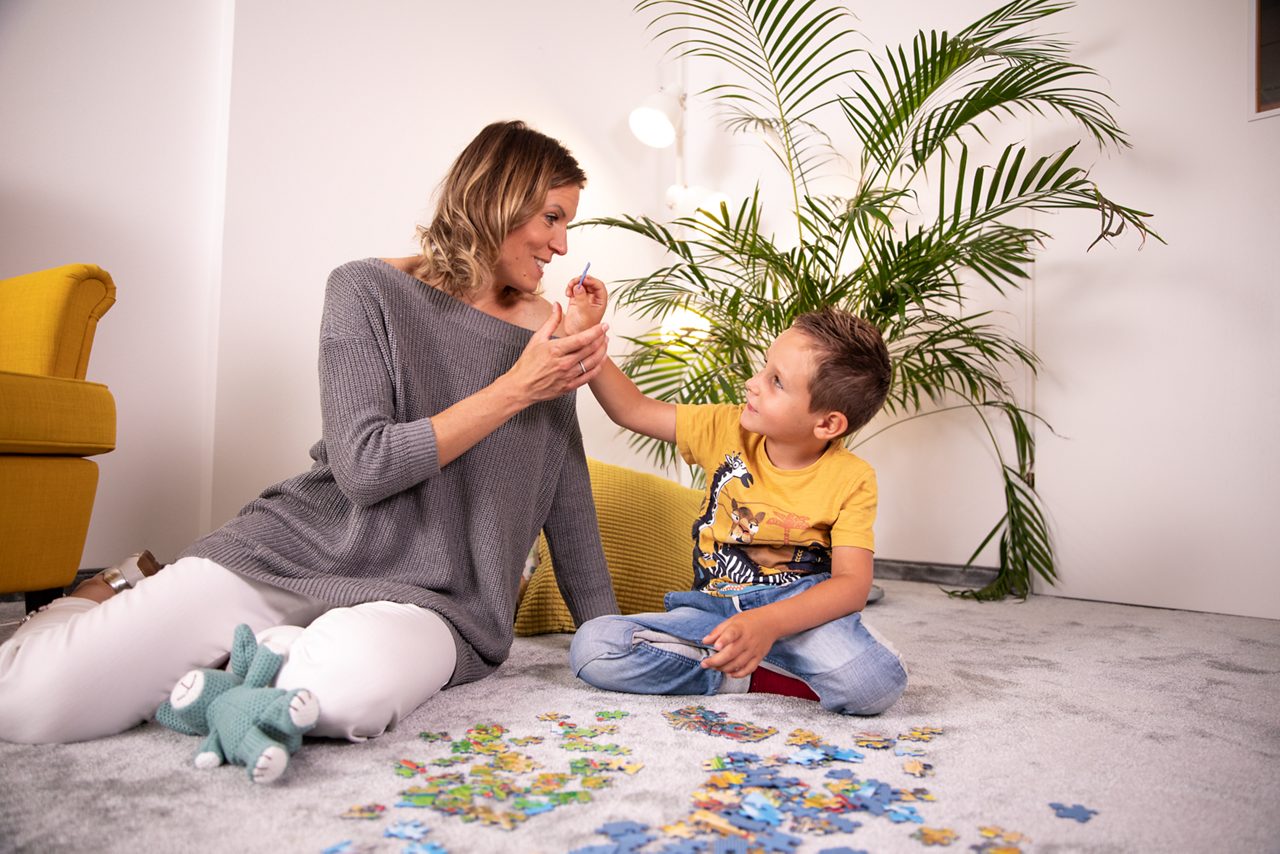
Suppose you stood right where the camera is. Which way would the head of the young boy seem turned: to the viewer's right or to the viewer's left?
to the viewer's left

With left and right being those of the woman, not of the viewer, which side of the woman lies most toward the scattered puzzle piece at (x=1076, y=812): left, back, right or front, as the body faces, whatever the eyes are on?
front

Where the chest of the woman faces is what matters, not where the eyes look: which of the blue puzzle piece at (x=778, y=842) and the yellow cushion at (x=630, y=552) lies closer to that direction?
the blue puzzle piece

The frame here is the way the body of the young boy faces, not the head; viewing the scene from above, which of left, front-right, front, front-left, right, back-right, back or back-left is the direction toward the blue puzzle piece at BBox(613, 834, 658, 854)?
front-left

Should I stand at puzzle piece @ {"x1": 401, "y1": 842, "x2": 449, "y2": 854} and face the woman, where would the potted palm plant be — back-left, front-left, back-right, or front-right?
front-right

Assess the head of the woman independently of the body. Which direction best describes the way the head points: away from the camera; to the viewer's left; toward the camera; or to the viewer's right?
to the viewer's right

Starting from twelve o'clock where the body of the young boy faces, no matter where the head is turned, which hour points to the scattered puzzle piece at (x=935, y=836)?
The scattered puzzle piece is roughly at 10 o'clock from the young boy.

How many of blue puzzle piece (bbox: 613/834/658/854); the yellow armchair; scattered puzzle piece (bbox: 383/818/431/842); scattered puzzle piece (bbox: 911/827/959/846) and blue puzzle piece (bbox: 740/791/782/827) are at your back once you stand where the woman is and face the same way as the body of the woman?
1

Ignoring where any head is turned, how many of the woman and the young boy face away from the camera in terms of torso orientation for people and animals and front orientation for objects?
0

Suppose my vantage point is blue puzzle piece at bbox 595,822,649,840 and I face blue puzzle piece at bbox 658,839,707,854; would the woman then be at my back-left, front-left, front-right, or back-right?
back-left

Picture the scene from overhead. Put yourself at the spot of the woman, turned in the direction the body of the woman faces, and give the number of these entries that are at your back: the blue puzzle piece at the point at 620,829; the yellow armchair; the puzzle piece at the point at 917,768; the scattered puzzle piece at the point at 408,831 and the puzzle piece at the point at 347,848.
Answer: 1

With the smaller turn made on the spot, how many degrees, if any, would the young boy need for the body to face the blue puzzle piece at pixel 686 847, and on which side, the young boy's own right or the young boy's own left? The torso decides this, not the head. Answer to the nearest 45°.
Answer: approximately 45° to the young boy's own left

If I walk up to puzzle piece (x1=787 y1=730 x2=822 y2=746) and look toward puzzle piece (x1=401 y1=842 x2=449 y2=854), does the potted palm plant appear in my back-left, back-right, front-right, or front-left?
back-right

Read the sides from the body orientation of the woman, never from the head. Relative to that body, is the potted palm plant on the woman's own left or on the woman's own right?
on the woman's own left
